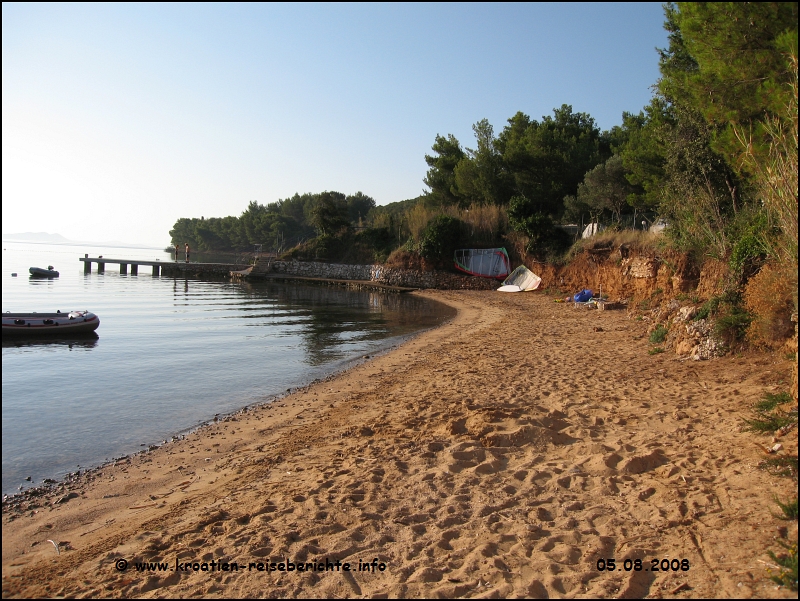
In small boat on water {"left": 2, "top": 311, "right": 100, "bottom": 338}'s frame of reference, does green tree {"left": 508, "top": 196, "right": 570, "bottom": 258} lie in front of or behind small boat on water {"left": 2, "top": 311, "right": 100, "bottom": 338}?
in front

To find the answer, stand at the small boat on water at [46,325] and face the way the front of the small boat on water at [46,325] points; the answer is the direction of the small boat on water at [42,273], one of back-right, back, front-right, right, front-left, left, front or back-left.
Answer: left

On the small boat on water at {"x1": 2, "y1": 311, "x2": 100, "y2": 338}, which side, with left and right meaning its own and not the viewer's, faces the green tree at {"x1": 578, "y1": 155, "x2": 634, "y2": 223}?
front

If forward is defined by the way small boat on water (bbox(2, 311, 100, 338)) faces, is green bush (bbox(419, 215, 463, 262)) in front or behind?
in front

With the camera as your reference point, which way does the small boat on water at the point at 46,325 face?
facing to the right of the viewer
